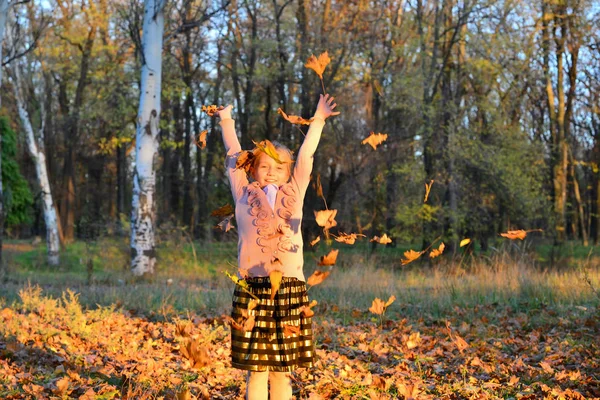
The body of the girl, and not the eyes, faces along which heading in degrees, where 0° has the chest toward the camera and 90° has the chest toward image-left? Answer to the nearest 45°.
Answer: approximately 0°

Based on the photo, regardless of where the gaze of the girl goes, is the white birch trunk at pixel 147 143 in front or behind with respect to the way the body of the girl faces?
behind

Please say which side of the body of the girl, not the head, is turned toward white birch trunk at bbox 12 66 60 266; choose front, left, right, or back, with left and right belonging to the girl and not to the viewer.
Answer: back
